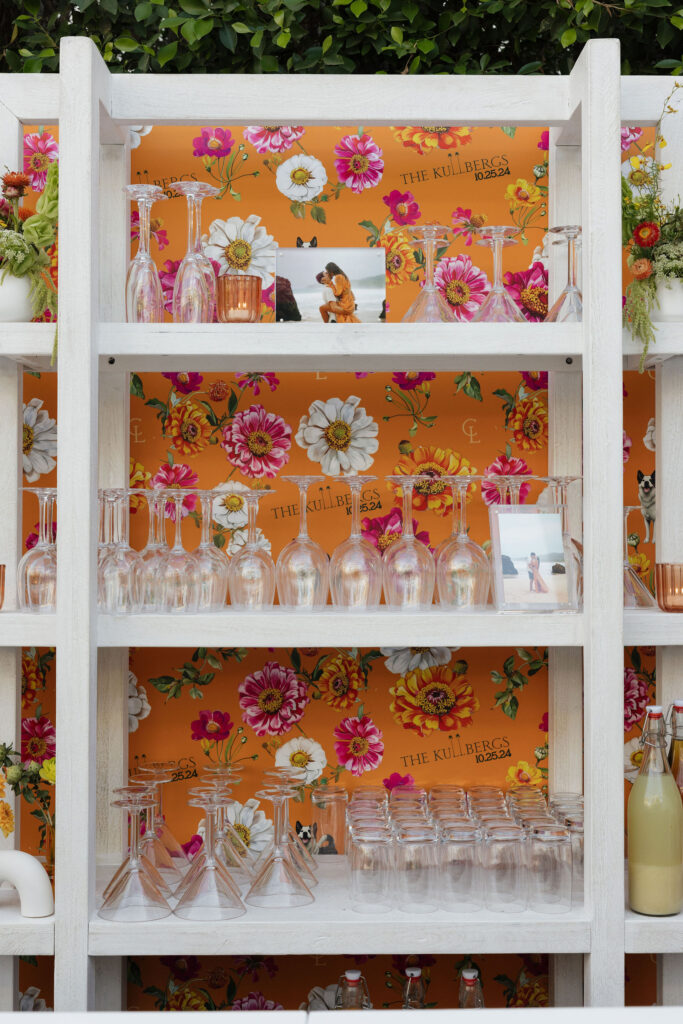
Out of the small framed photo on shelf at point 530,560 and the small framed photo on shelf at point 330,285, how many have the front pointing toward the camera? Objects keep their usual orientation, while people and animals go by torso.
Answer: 2

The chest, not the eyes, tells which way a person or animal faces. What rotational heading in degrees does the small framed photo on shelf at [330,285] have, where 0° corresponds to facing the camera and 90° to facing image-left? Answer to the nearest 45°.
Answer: approximately 0°

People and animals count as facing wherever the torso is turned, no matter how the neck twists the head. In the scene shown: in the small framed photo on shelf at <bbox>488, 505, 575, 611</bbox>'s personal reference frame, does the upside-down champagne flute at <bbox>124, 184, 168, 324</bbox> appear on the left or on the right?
on its right
